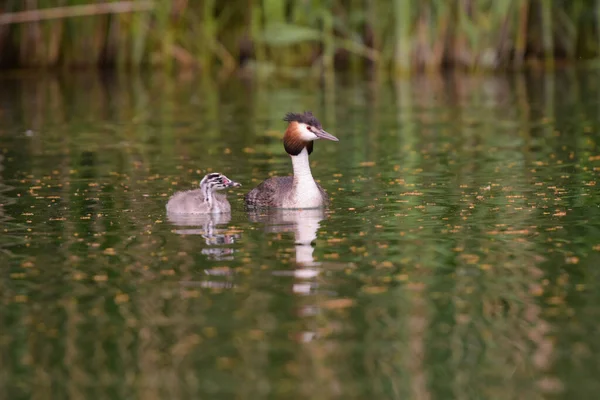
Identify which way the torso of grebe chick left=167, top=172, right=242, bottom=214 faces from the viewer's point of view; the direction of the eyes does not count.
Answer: to the viewer's right
